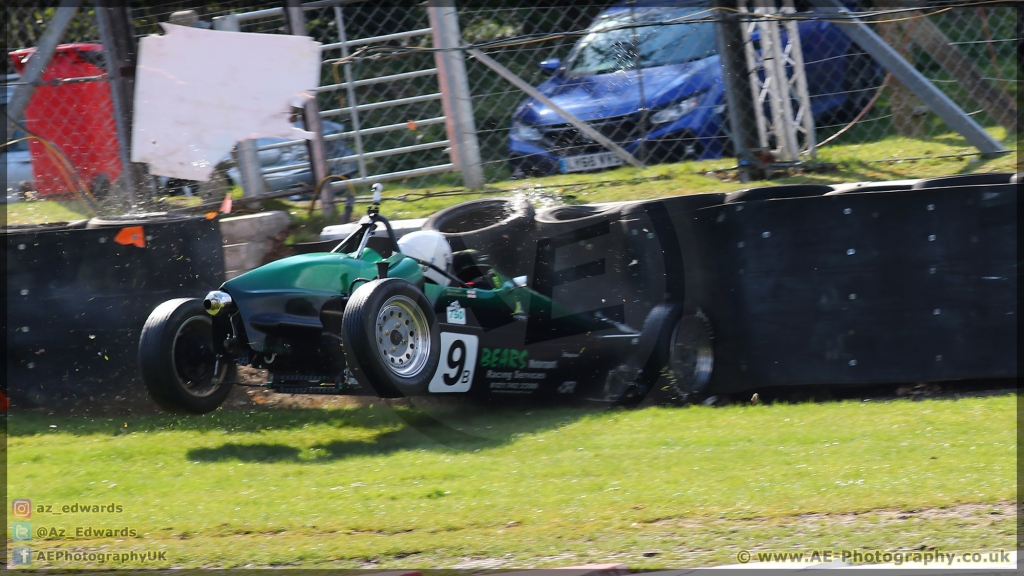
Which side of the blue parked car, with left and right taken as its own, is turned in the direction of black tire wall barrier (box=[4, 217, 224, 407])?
front

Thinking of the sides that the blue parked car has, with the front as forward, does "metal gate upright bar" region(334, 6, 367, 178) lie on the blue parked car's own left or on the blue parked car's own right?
on the blue parked car's own right

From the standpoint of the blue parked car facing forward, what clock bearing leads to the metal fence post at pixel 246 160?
The metal fence post is roughly at 1 o'clock from the blue parked car.

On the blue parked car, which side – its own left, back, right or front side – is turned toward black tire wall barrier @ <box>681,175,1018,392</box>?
left

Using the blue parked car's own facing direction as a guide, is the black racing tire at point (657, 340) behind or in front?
in front

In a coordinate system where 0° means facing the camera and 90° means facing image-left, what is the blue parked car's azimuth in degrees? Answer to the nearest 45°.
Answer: approximately 45°

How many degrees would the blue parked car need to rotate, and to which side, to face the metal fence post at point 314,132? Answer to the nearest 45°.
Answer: approximately 45° to its right

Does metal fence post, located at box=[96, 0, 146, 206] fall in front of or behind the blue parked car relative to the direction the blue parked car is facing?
in front

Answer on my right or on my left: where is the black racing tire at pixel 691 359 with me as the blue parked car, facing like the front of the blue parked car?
on my left
